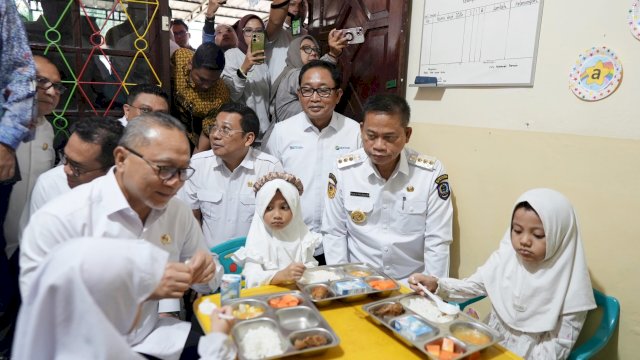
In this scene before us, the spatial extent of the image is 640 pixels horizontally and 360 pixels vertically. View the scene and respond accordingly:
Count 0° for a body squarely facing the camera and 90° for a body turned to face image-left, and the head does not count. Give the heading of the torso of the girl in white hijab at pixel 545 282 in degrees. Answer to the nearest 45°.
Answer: approximately 45°

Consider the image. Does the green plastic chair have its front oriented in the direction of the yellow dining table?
yes

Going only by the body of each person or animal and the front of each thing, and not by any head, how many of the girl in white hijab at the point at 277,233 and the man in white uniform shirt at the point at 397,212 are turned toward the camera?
2

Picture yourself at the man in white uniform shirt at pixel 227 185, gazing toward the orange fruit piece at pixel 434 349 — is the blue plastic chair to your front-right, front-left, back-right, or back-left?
front-right

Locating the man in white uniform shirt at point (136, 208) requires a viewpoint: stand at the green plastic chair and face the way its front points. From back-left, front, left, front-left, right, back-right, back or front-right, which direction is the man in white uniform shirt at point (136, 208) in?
front

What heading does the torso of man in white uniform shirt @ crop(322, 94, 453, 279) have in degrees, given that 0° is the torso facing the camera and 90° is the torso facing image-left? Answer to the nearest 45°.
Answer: approximately 0°

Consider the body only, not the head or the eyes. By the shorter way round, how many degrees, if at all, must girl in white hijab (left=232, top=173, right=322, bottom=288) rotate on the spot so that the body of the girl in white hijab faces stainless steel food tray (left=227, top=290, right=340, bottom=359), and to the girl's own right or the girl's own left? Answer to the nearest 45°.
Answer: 0° — they already face it

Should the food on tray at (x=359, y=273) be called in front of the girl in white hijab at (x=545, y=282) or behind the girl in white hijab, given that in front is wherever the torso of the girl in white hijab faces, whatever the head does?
in front

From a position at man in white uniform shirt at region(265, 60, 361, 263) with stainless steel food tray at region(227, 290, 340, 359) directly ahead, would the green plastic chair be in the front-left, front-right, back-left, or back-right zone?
front-left

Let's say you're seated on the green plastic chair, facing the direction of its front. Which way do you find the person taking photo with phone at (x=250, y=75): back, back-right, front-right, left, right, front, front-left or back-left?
front-right

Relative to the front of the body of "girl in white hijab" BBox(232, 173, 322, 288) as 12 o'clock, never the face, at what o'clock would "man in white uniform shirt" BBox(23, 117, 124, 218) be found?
The man in white uniform shirt is roughly at 3 o'clock from the girl in white hijab.

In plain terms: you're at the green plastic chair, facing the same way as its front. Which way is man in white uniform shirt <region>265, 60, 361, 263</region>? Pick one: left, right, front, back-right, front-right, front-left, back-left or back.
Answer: front-right

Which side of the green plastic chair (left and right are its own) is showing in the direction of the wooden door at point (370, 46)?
right

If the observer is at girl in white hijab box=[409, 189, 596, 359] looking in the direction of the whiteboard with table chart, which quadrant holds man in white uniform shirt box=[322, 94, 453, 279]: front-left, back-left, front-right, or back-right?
front-left

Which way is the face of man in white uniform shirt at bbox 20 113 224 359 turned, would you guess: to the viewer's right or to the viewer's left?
to the viewer's right

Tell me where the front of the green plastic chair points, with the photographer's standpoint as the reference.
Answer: facing the viewer and to the left of the viewer

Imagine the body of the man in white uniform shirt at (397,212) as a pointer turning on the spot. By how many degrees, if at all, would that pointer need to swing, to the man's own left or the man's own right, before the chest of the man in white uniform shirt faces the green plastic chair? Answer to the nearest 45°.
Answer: approximately 45° to the man's own left

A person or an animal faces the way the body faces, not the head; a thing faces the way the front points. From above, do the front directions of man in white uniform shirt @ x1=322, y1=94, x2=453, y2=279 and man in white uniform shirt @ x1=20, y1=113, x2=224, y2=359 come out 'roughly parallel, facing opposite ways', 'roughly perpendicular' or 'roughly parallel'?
roughly perpendicular

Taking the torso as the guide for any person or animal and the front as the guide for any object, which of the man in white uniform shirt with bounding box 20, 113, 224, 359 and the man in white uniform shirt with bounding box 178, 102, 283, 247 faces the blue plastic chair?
the man in white uniform shirt with bounding box 178, 102, 283, 247

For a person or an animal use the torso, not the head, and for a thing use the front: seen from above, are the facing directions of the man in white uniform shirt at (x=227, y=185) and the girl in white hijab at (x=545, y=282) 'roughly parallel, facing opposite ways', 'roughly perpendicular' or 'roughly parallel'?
roughly perpendicular

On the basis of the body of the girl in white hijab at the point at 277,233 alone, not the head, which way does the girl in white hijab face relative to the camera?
toward the camera
